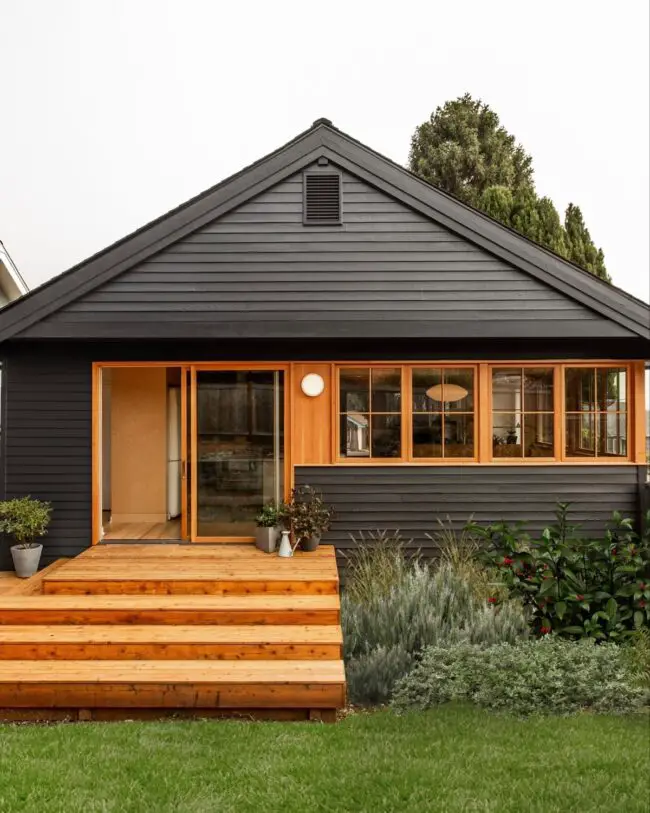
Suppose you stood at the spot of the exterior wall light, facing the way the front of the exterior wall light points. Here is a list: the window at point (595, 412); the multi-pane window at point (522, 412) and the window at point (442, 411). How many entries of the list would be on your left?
3

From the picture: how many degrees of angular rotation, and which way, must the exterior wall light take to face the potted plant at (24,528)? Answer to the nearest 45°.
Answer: approximately 90° to its right

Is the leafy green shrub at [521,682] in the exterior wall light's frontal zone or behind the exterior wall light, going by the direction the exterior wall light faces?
frontal zone

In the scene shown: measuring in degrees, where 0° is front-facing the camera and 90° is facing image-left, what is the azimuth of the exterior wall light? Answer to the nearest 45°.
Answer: approximately 0°

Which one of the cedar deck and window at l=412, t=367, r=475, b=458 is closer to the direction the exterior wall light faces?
the cedar deck

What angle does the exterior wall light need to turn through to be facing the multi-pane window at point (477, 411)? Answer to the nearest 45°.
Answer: approximately 90° to its left

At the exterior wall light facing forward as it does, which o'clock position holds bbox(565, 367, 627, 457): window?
The window is roughly at 9 o'clock from the exterior wall light.
